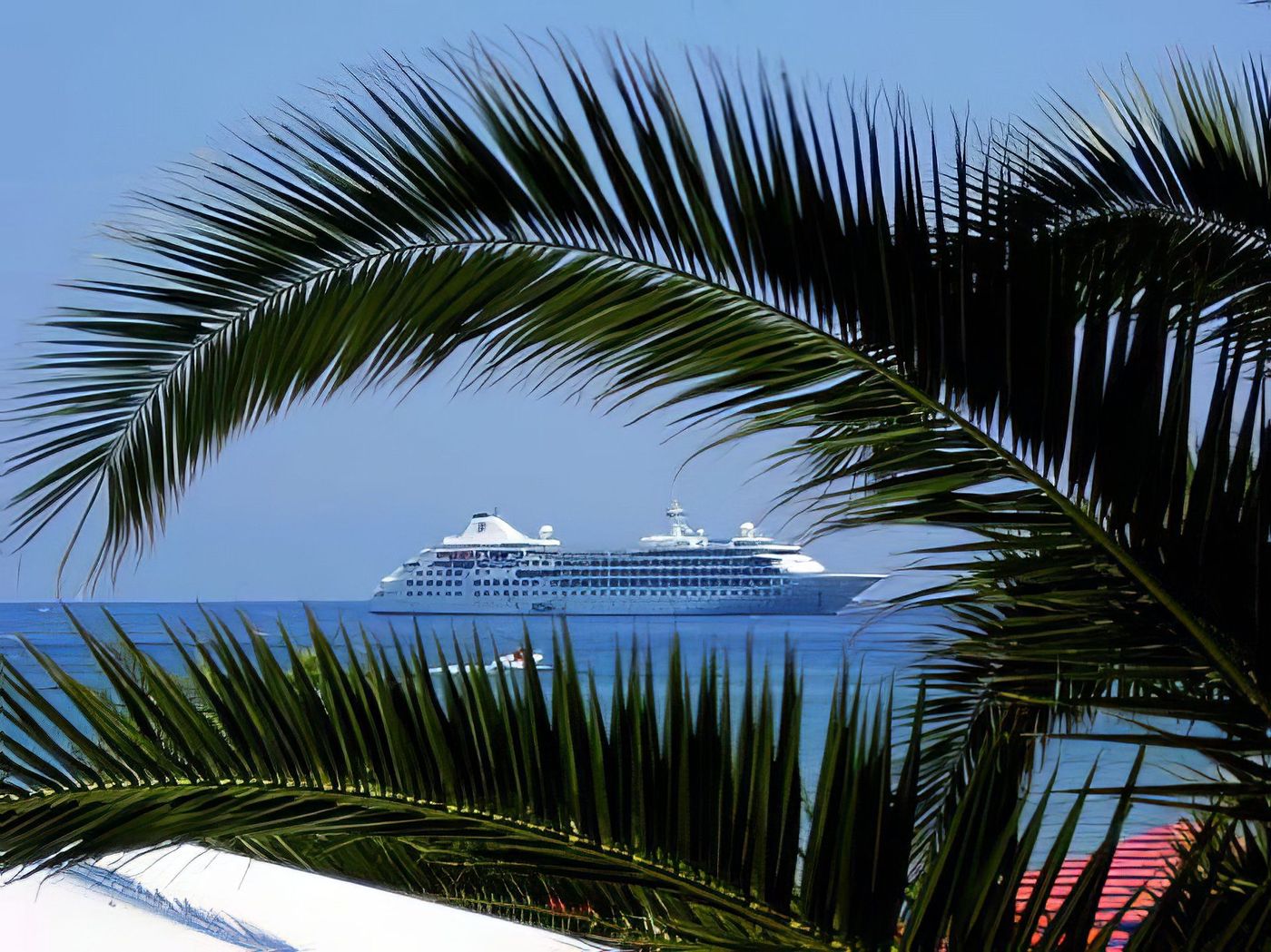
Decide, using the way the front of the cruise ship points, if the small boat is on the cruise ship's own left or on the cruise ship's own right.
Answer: on the cruise ship's own right

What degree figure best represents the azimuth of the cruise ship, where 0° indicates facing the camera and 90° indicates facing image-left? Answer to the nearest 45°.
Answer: approximately 270°
